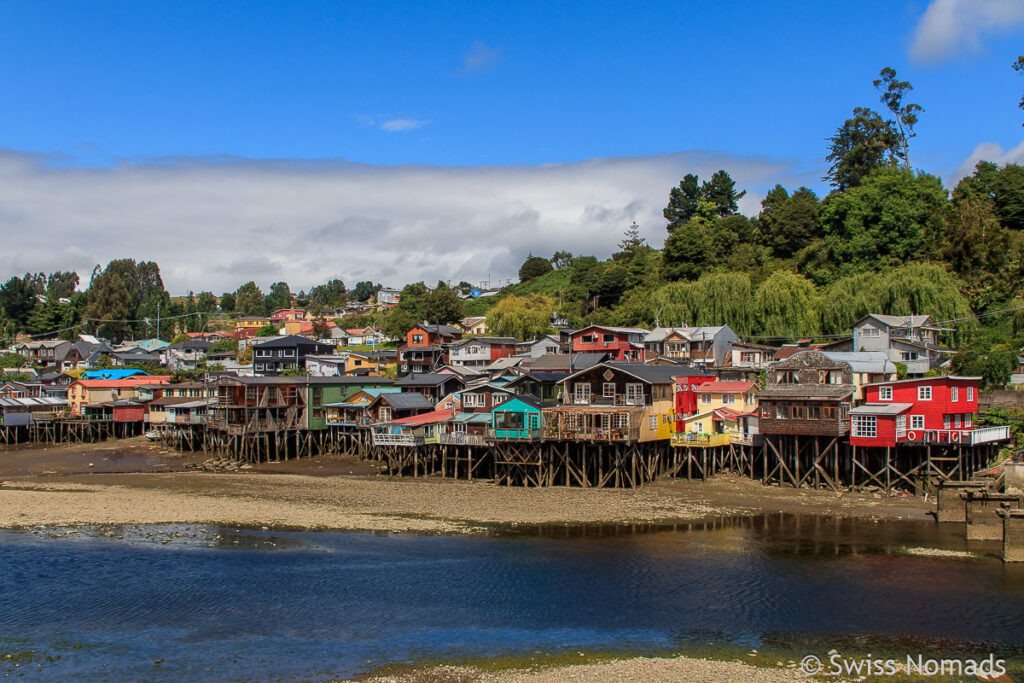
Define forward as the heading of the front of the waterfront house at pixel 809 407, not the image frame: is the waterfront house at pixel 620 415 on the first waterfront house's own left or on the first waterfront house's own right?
on the first waterfront house's own right

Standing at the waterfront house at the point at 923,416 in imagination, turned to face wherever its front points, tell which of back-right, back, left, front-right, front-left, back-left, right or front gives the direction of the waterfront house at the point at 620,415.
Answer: right

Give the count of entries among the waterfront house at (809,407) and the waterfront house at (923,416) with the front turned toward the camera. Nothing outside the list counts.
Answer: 2

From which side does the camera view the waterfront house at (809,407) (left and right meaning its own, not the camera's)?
front

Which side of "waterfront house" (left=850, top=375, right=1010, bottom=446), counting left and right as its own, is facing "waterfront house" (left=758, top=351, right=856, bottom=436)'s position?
right
